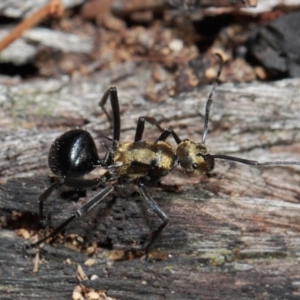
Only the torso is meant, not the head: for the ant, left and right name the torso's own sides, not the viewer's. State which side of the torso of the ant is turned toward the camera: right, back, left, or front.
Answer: right

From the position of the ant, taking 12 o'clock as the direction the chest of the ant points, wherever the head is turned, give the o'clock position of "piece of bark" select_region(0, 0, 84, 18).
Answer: The piece of bark is roughly at 8 o'clock from the ant.

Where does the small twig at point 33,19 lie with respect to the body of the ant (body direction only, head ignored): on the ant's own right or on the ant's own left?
on the ant's own left
